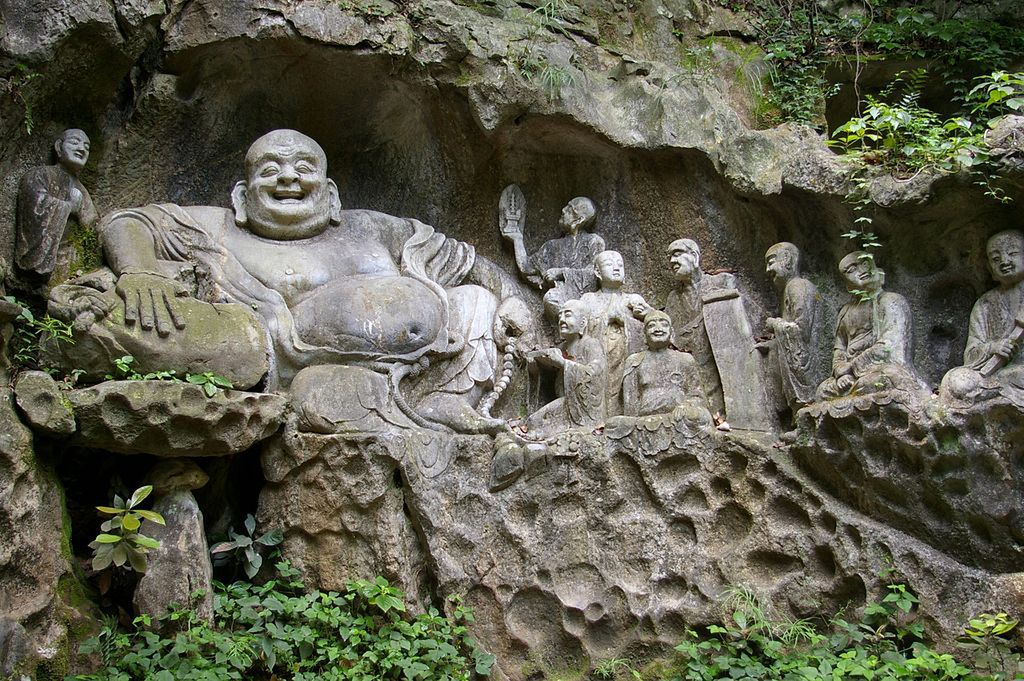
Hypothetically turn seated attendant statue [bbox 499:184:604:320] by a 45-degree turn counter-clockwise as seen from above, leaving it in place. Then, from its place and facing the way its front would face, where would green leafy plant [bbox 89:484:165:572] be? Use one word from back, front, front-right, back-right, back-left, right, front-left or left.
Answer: front-right

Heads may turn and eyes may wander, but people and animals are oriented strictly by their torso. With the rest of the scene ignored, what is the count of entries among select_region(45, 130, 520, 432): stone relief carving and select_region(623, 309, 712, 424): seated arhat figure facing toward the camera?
2

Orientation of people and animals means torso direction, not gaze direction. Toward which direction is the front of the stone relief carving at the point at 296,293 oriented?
toward the camera

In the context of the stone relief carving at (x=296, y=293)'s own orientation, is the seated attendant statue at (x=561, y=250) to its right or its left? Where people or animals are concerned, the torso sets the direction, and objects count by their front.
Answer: on its left

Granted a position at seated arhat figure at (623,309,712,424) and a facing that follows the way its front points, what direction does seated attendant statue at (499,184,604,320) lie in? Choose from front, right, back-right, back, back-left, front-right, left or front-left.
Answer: back-right

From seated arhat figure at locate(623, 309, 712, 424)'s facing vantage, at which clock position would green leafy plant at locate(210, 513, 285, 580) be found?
The green leafy plant is roughly at 2 o'clock from the seated arhat figure.

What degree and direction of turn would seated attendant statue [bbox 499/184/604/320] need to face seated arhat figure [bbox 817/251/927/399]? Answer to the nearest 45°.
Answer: approximately 90° to its left

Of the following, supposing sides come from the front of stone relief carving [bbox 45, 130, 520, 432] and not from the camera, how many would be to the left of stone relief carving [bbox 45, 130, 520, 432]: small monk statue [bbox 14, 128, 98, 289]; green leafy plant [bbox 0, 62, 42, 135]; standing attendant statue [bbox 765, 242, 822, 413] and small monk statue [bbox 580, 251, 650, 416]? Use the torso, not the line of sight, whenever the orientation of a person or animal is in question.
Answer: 2

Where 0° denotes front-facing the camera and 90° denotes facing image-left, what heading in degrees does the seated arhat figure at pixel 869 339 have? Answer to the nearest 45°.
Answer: approximately 45°

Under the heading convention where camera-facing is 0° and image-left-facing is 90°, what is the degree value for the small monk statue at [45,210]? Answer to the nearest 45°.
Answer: approximately 315°

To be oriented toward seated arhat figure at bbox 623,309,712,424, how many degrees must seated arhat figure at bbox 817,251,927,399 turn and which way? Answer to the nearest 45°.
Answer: approximately 45° to its right
